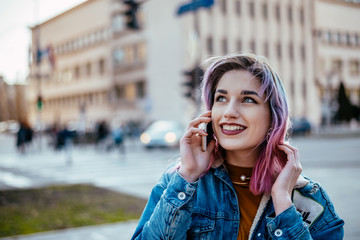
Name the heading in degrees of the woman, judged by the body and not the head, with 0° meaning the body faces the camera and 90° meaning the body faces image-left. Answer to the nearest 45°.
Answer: approximately 0°

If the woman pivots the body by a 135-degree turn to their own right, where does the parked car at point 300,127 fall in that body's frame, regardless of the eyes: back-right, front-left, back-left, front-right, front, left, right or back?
front-right

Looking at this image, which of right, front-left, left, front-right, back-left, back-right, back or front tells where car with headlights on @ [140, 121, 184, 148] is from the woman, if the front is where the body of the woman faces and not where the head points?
back

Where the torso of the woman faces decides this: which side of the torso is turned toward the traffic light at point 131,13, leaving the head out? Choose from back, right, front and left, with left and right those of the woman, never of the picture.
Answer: back

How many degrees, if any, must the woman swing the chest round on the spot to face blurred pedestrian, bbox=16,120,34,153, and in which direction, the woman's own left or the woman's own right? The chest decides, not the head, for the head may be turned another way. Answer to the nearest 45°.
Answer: approximately 135° to the woman's own right

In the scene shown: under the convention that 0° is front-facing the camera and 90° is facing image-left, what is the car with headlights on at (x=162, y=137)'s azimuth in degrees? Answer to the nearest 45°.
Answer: approximately 45°

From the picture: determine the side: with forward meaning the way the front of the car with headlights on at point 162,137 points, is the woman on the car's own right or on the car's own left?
on the car's own left

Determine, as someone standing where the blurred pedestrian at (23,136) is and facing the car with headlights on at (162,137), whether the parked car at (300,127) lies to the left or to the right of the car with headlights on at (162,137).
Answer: left

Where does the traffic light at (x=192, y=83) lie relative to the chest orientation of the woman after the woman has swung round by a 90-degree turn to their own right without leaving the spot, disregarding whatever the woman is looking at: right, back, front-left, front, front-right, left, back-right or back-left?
right
